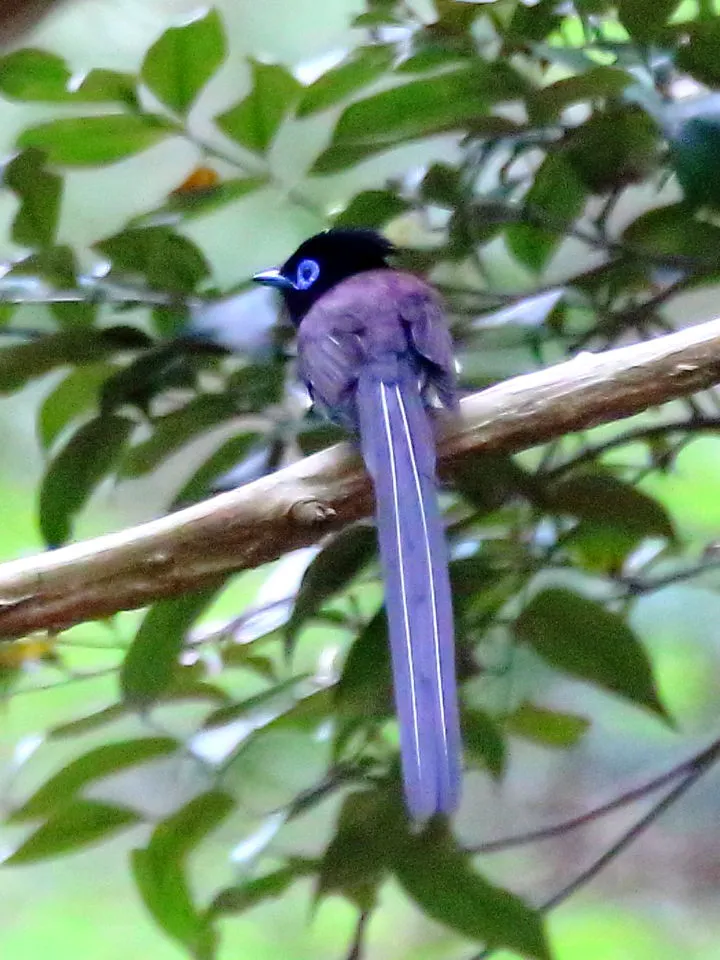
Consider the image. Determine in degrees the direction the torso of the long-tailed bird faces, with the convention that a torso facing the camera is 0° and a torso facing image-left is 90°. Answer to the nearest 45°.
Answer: approximately 135°
